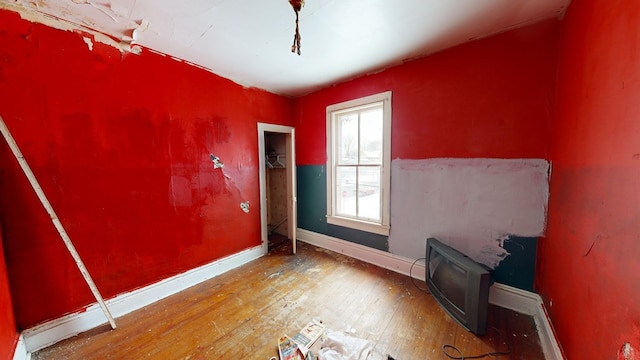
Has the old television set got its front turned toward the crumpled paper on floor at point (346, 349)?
yes

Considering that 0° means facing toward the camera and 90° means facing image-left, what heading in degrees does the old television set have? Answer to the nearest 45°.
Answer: approximately 45°
